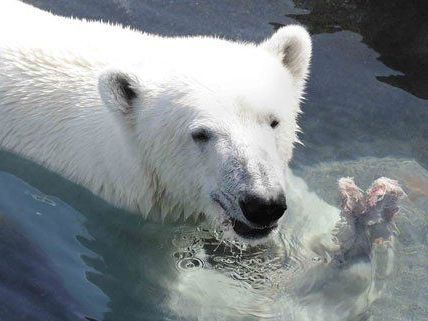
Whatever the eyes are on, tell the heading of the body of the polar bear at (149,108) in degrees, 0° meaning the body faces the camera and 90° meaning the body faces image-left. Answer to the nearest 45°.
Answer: approximately 315°
